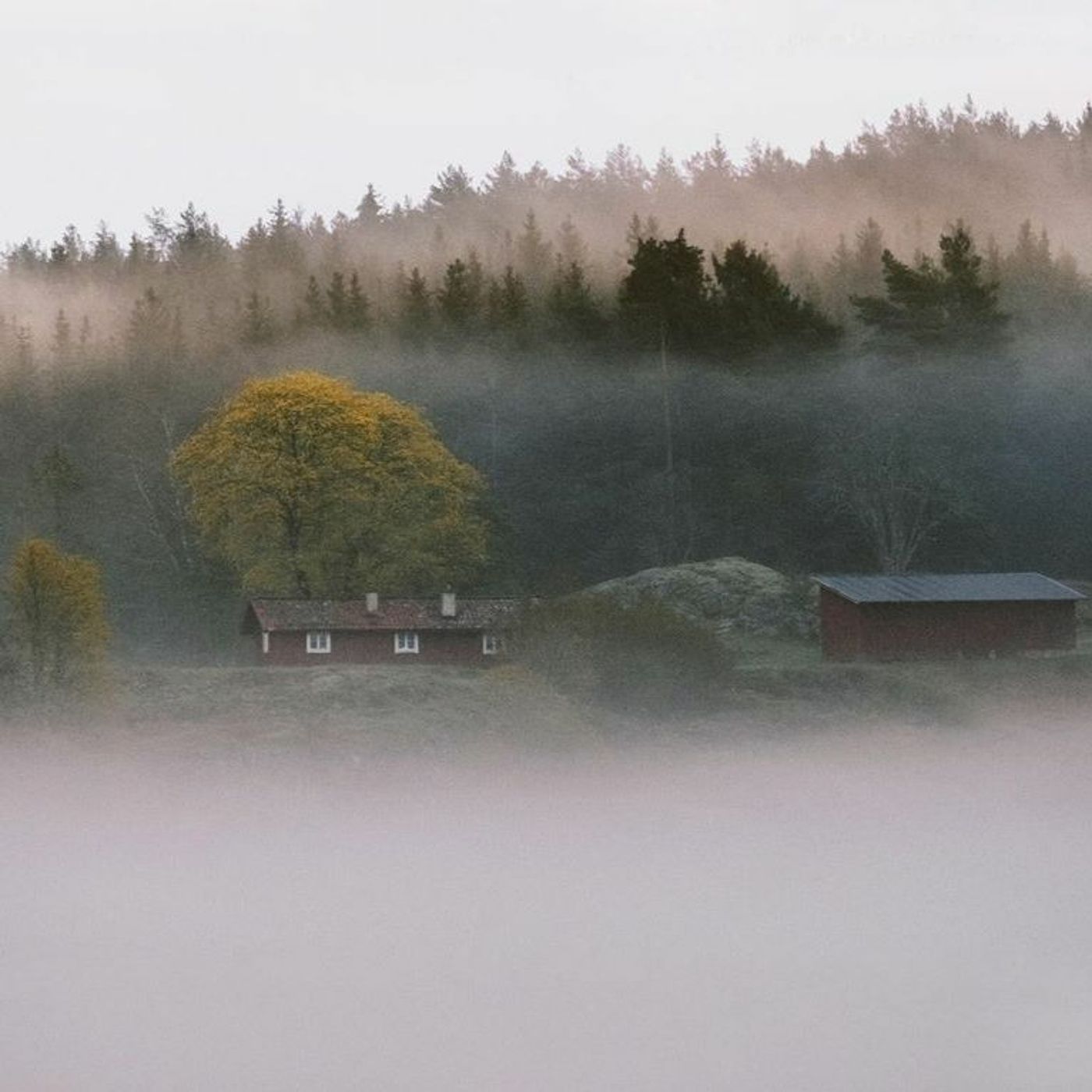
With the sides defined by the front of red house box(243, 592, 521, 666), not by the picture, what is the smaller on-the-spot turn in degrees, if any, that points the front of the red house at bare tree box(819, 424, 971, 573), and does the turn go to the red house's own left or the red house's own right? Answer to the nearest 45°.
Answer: approximately 90° to the red house's own left

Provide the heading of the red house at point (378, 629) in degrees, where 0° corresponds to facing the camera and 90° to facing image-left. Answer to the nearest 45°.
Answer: approximately 0°

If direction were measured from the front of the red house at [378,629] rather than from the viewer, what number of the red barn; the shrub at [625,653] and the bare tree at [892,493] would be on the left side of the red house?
3

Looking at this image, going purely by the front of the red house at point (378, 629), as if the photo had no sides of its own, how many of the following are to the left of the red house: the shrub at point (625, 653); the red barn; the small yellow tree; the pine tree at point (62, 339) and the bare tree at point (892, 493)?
3

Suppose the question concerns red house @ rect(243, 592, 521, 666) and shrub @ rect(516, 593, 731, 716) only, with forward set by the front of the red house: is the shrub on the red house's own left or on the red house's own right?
on the red house's own left
